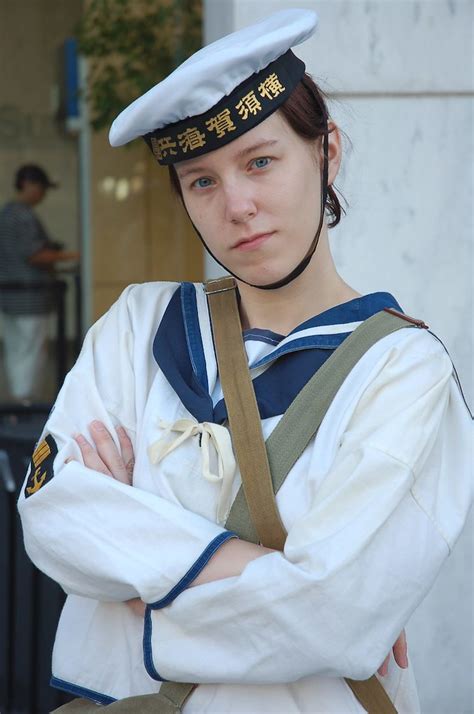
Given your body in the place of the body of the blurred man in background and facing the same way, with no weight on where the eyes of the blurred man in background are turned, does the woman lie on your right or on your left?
on your right

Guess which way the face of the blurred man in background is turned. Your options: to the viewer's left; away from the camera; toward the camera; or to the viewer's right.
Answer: to the viewer's right

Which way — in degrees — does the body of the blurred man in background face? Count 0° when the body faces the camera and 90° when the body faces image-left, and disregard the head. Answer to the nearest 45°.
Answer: approximately 270°
